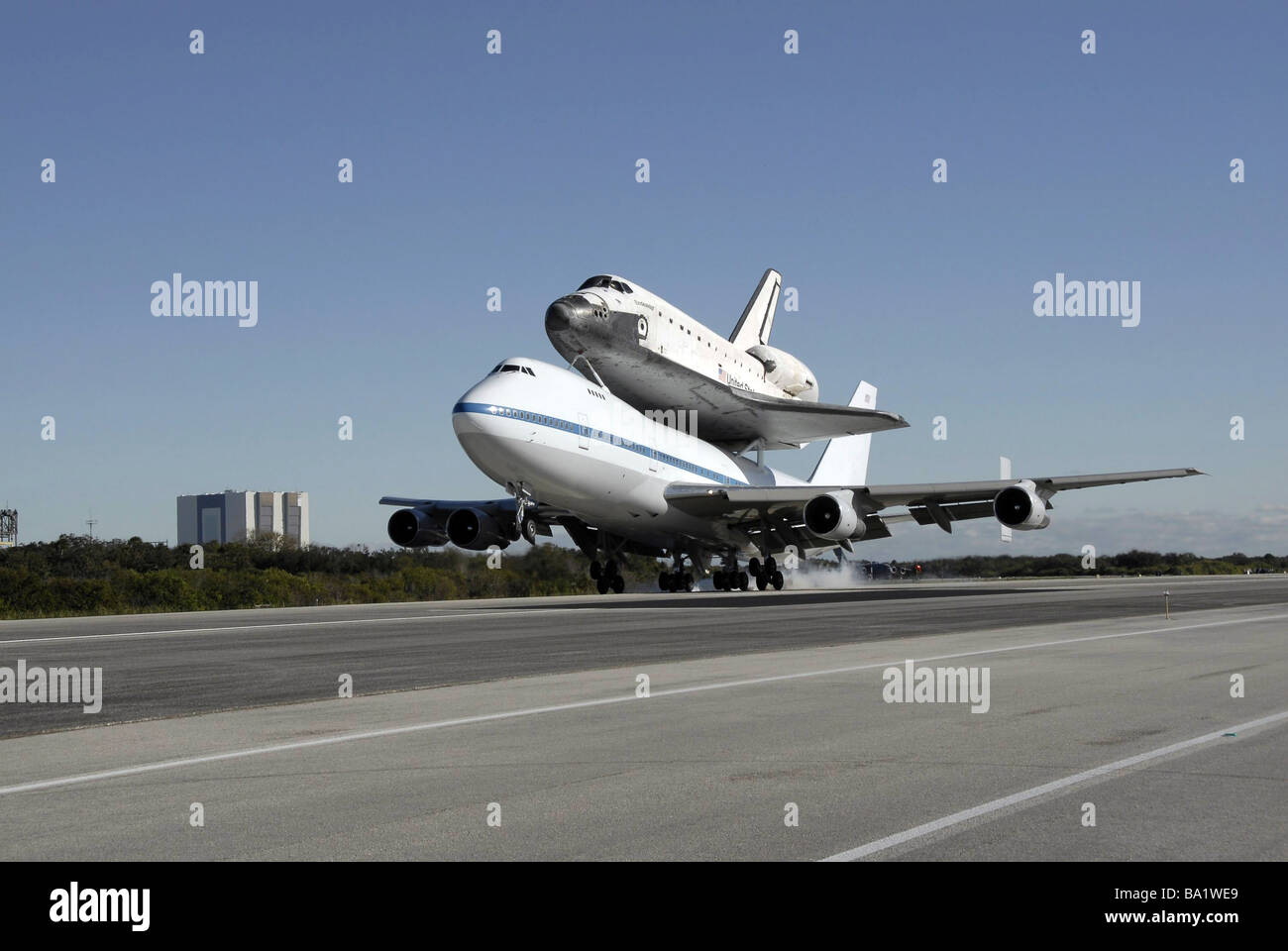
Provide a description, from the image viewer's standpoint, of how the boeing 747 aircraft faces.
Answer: facing the viewer and to the left of the viewer
